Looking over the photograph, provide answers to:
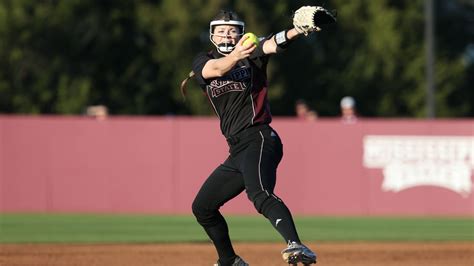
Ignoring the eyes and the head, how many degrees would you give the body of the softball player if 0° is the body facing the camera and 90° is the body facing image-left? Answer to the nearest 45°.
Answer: approximately 45°

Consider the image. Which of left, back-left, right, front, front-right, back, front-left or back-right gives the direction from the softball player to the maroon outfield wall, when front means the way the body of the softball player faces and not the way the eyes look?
back-right
